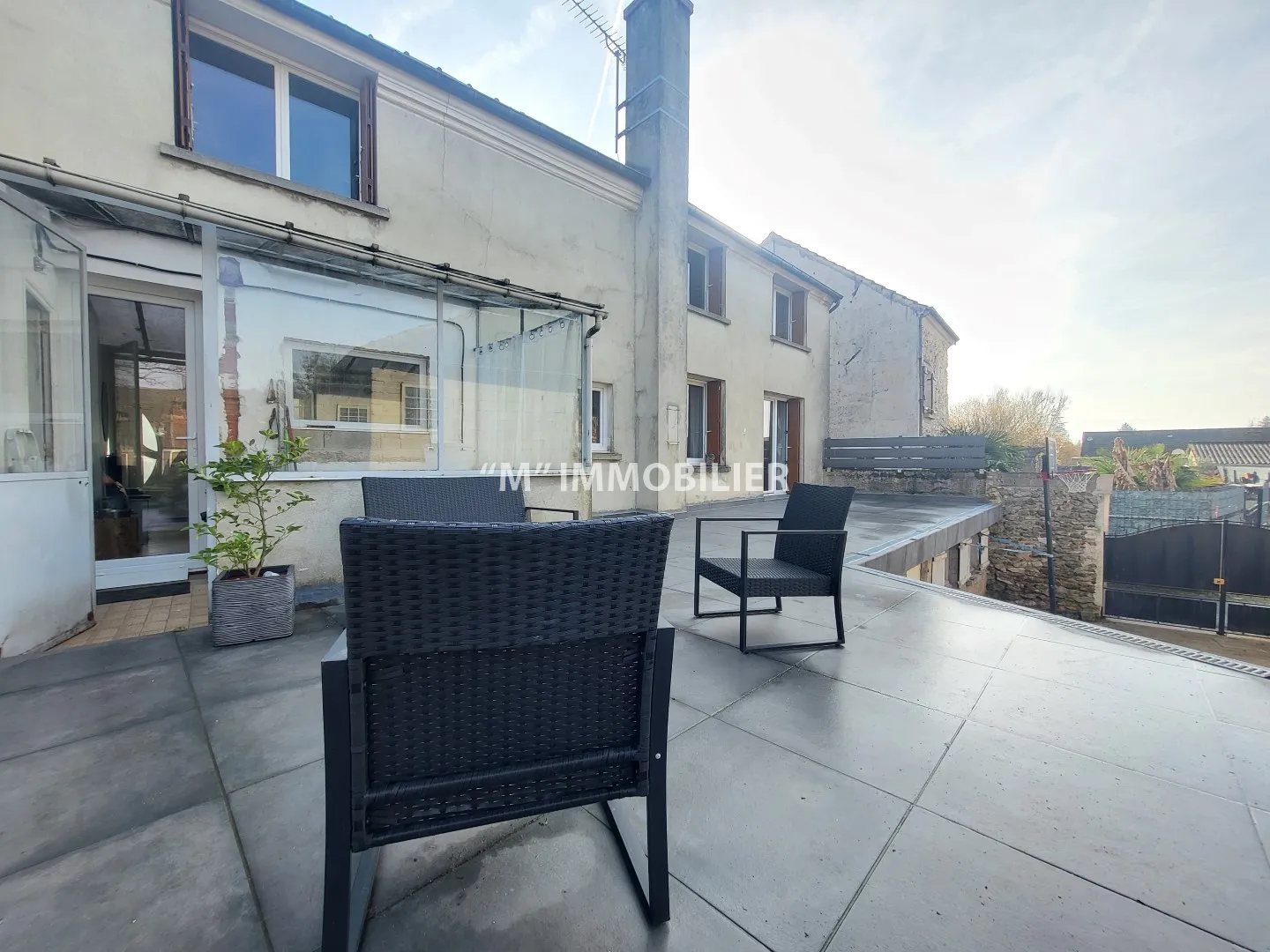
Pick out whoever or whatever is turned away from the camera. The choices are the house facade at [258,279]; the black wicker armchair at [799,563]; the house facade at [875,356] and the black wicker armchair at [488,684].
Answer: the black wicker armchair at [488,684]

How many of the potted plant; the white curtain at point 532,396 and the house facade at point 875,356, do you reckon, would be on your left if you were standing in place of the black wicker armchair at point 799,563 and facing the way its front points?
0

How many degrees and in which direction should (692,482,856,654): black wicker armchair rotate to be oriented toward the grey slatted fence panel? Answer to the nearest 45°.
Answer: approximately 135° to its right

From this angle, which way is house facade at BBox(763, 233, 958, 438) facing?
to the viewer's right

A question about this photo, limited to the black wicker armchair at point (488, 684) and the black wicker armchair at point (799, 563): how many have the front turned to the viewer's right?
0

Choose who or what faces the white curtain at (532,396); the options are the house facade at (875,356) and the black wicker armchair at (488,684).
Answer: the black wicker armchair

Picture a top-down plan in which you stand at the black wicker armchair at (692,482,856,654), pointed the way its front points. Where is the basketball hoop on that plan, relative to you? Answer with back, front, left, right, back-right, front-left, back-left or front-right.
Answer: back

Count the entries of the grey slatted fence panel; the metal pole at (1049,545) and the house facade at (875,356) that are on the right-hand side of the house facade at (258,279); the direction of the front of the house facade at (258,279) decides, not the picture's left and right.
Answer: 0

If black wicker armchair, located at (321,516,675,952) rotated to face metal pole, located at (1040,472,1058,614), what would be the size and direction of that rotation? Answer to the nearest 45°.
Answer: approximately 45° to its right

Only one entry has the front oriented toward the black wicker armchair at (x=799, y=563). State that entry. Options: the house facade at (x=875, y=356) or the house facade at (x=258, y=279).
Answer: the house facade at (x=258, y=279)

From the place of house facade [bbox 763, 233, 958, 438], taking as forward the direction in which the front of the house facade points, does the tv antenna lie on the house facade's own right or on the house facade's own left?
on the house facade's own right

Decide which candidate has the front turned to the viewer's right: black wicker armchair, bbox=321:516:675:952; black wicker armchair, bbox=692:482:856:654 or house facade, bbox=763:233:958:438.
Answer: the house facade

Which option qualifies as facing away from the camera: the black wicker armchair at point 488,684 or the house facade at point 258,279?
the black wicker armchair

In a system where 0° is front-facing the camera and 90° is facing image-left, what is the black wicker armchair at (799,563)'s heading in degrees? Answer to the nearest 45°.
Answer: approximately 45°

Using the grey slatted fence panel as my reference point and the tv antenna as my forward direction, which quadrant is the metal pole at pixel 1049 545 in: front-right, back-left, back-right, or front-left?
front-left

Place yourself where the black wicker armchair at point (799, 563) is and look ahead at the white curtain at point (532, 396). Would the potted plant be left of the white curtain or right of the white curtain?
left

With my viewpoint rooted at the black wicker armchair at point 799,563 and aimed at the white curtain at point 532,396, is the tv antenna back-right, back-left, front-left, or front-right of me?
front-right

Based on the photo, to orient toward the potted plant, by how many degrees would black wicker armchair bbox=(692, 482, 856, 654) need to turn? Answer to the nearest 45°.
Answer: approximately 45° to its right

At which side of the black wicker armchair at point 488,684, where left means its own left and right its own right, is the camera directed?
back
